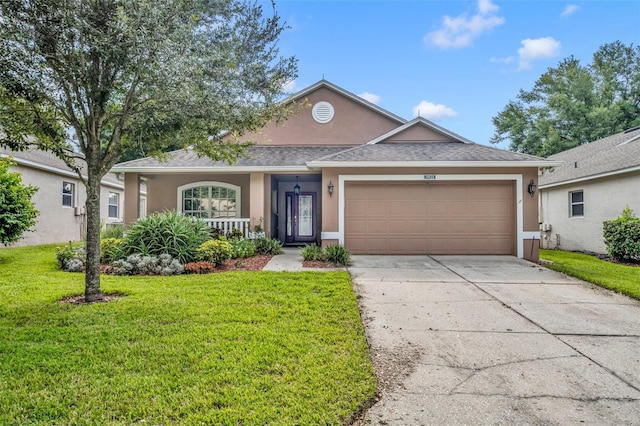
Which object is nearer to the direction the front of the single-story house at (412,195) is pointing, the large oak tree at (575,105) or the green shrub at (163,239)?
the green shrub

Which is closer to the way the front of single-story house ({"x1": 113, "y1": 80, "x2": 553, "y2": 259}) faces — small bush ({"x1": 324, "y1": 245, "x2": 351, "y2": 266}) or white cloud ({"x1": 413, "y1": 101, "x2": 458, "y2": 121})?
the small bush

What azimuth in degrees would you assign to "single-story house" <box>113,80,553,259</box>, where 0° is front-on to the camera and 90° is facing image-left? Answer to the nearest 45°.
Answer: approximately 0°

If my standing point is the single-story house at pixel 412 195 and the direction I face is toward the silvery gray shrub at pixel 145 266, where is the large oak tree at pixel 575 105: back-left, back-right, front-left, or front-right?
back-right

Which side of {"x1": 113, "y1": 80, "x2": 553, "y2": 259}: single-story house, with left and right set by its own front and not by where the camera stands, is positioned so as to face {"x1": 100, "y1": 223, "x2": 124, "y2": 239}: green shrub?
right

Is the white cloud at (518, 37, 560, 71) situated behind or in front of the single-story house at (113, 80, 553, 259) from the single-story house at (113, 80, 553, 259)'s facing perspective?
behind

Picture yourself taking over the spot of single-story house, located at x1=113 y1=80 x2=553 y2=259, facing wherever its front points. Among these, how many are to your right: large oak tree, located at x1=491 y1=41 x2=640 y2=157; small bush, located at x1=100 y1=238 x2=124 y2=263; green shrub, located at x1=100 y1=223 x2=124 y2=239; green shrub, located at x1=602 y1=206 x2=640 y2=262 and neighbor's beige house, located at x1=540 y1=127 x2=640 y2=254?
2

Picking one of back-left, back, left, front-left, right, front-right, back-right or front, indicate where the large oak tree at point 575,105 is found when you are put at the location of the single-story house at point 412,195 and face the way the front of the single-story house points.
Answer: back-left

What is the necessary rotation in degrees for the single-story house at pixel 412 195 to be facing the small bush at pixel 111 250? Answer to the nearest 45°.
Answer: approximately 90° to its right

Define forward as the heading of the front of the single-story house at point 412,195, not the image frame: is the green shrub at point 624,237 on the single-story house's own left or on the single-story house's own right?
on the single-story house's own left

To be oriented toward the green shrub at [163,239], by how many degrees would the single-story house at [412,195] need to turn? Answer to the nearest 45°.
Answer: approximately 90° to its right

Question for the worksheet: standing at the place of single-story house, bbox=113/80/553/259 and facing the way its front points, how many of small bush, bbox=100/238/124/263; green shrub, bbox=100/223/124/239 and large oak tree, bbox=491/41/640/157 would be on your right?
2

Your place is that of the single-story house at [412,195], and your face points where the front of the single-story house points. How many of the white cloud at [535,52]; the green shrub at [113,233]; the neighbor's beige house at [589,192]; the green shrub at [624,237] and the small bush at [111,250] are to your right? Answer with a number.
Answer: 2

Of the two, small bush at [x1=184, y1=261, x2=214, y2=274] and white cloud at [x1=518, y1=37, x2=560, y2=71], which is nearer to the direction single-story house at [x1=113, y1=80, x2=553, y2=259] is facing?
the small bush
